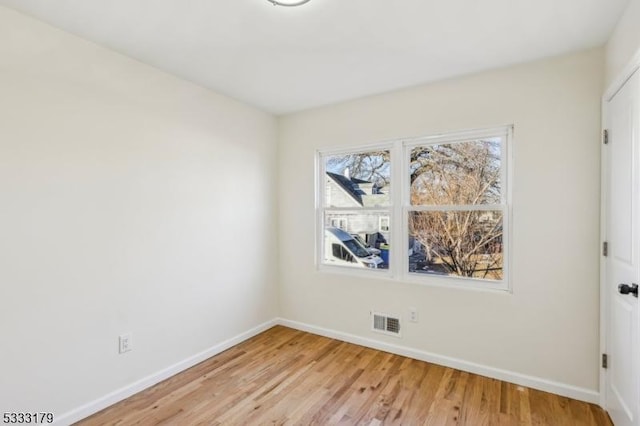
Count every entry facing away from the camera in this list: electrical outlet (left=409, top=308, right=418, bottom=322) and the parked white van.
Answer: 0

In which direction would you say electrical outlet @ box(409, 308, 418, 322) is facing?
toward the camera

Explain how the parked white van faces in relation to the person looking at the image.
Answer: facing the viewer and to the right of the viewer

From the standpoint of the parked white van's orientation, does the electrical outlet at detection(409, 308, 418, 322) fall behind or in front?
in front

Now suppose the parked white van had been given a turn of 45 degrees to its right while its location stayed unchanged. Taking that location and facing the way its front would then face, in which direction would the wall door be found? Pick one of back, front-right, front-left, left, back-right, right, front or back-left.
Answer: front-left

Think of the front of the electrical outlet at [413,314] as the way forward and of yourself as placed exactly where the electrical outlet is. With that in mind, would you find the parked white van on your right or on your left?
on your right
